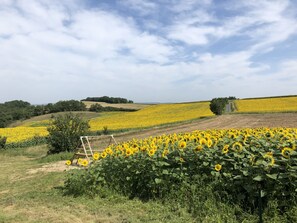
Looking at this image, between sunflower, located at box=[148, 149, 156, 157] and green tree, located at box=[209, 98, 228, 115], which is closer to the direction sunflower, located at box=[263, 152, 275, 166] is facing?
the sunflower

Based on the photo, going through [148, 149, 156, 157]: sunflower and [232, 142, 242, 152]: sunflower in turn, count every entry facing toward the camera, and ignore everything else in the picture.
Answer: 2

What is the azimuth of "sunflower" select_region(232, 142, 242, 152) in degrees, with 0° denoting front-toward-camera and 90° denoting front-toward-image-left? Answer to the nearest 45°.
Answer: approximately 0°

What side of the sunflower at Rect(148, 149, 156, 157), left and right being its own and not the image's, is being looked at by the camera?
front

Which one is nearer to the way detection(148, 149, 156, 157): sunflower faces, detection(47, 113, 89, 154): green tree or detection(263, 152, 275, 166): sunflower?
the sunflower

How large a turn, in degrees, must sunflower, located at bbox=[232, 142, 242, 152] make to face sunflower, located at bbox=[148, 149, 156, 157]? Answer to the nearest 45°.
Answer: approximately 90° to its right

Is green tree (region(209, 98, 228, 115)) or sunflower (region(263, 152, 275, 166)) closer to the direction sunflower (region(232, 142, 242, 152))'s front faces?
the sunflower

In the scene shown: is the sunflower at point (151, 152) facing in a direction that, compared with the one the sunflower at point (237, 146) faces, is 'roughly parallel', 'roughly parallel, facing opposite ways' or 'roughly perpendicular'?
roughly parallel

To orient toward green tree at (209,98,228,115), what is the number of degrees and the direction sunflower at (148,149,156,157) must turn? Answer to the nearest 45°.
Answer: approximately 180°

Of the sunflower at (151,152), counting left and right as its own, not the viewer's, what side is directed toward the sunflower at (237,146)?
left

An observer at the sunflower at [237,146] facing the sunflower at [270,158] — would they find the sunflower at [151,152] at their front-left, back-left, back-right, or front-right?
back-right

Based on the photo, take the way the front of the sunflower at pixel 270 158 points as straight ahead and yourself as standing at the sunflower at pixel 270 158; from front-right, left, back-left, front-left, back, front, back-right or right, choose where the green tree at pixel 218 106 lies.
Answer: back-right

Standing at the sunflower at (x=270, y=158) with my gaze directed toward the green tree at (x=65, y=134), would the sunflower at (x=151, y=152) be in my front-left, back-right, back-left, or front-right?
front-left

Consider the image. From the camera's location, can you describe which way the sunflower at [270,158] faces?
facing the viewer and to the left of the viewer

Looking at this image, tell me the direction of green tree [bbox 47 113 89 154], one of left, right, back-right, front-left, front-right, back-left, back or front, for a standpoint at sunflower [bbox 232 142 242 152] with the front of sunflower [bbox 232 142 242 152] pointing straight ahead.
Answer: back-right
